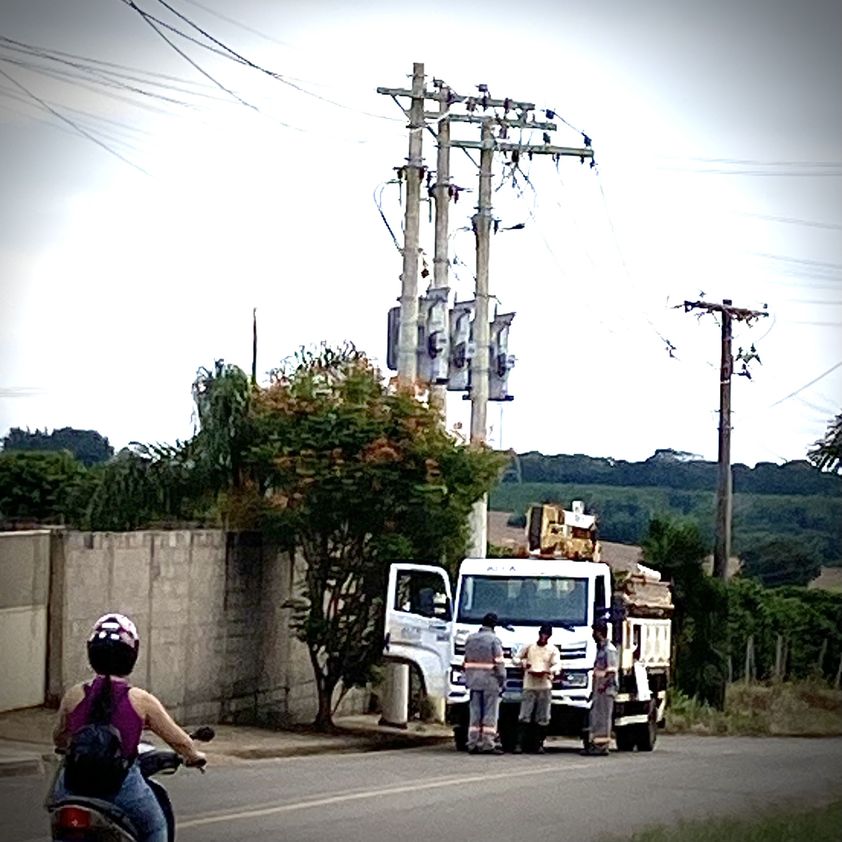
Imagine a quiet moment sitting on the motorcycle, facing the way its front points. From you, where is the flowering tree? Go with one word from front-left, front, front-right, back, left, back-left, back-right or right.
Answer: front-left

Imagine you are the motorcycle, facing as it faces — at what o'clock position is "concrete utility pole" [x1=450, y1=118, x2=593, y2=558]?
The concrete utility pole is roughly at 11 o'clock from the motorcycle.

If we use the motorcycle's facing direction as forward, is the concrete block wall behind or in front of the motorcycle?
in front

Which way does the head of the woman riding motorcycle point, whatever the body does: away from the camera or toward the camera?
away from the camera

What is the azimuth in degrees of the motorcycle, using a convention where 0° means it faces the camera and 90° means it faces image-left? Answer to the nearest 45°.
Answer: approximately 225°

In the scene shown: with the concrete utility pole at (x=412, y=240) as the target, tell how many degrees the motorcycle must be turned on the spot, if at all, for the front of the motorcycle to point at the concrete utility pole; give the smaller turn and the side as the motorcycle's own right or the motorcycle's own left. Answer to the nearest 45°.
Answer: approximately 45° to the motorcycle's own left

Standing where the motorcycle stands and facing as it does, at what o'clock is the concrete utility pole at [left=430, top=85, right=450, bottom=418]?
The concrete utility pole is roughly at 11 o'clock from the motorcycle.
